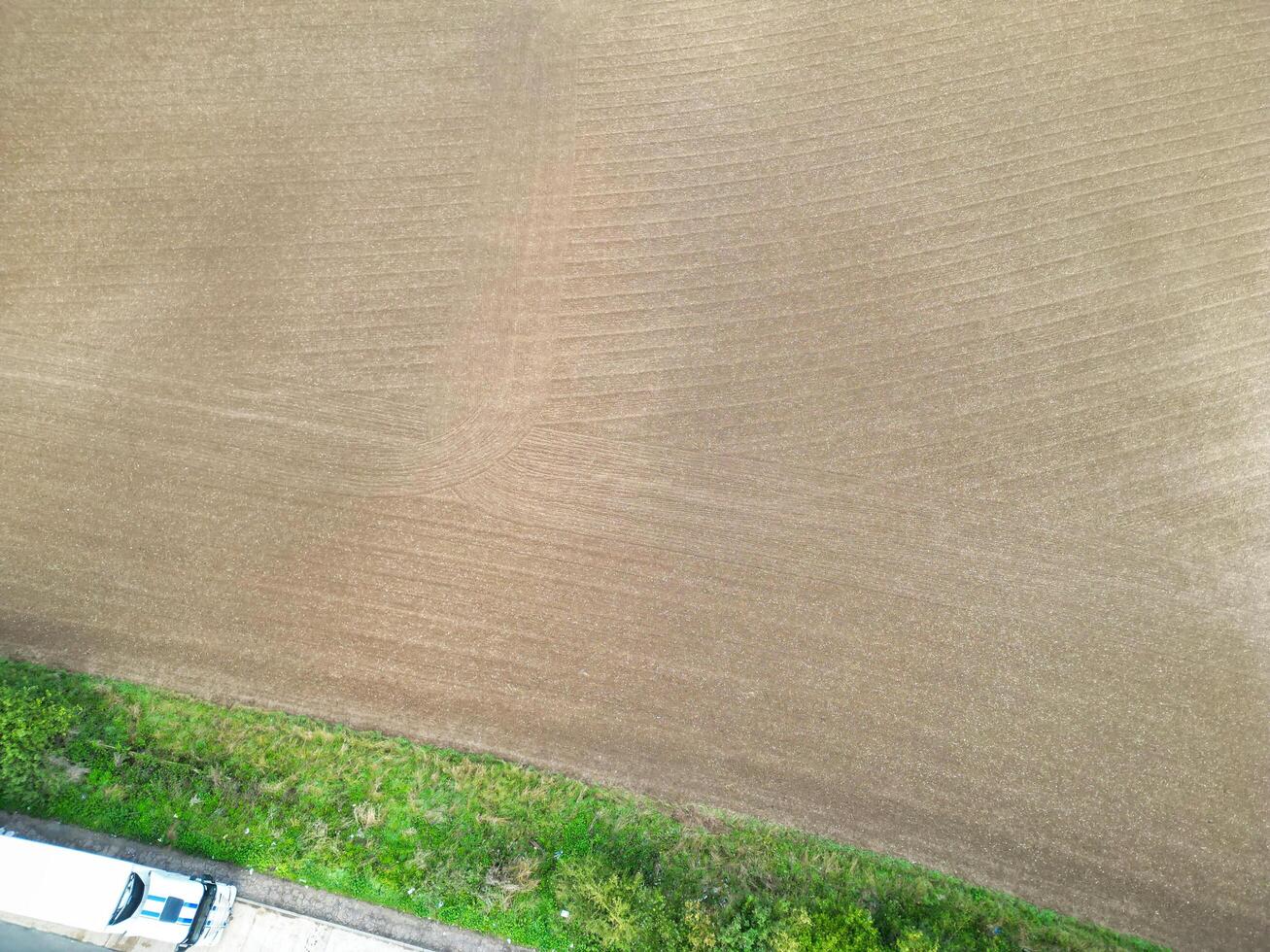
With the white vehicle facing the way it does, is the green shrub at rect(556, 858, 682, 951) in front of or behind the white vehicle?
in front

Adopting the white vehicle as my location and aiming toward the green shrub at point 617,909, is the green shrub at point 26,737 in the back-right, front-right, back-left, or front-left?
back-left

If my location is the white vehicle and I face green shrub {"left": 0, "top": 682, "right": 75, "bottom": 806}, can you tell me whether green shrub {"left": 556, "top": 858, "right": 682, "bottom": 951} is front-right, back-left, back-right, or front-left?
back-right

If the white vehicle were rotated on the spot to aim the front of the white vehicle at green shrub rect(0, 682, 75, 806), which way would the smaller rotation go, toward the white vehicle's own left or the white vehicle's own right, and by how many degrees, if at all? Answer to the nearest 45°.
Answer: approximately 135° to the white vehicle's own left

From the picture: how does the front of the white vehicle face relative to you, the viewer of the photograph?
facing to the right of the viewer
